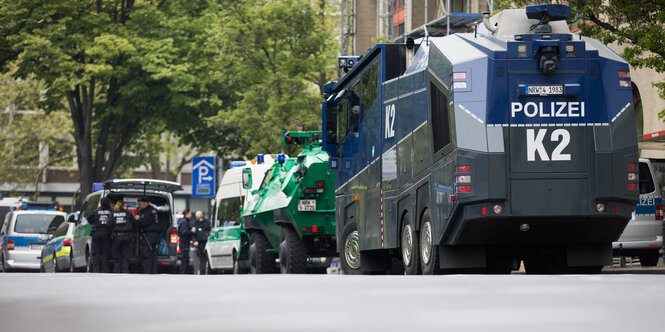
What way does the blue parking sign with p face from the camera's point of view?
toward the camera

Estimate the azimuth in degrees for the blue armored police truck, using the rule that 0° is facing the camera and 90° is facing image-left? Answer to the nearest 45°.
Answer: approximately 135°

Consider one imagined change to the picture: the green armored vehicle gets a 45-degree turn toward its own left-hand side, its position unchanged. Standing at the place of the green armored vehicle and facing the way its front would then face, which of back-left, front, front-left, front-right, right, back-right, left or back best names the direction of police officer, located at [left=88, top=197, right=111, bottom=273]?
front

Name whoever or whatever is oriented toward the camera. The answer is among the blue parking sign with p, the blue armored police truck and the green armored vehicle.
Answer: the blue parking sign with p
